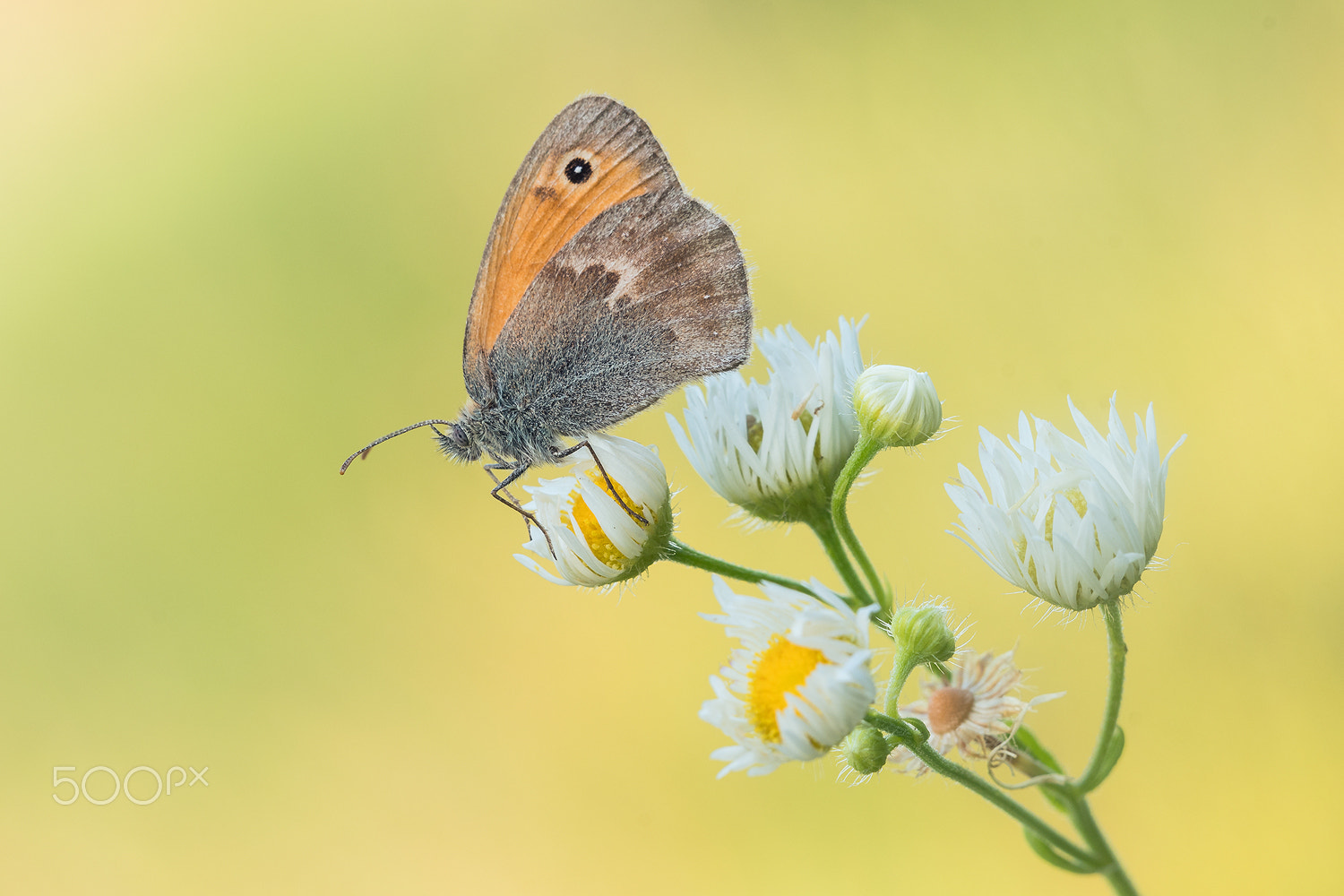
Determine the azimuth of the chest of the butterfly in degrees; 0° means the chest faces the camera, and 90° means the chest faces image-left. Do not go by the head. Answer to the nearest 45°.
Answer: approximately 90°
